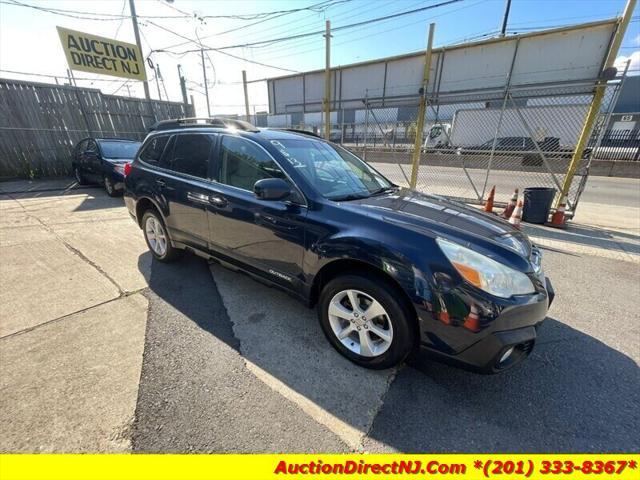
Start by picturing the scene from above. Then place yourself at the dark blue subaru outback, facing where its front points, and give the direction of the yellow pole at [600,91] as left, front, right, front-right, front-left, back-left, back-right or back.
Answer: left

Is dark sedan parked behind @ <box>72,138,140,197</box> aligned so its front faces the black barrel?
yes

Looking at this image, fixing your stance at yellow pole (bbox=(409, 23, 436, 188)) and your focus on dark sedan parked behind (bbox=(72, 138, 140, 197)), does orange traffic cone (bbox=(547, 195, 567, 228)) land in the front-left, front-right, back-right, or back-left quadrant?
back-left

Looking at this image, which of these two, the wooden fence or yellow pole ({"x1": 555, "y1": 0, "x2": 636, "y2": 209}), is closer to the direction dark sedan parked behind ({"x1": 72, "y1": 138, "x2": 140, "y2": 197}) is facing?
the yellow pole

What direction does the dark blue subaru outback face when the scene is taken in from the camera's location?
facing the viewer and to the right of the viewer

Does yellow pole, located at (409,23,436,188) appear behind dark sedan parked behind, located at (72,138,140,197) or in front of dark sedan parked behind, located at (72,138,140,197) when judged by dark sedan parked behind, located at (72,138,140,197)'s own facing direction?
in front

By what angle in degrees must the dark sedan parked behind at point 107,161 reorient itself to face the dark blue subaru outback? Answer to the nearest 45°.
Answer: approximately 45° to its right

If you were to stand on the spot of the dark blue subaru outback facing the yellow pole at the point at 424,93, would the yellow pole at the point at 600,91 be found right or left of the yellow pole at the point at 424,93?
right

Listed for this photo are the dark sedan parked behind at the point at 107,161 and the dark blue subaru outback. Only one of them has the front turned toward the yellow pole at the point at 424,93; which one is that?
the dark sedan parked behind

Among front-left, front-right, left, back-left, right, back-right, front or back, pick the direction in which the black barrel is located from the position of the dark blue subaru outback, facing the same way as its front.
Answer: left

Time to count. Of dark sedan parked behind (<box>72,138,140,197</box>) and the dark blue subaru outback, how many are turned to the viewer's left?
0

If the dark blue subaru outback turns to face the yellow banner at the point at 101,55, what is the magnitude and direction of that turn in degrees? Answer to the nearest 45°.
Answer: approximately 180°

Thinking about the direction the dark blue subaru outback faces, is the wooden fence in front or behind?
behind

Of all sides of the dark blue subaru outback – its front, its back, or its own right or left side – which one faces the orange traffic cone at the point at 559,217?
left

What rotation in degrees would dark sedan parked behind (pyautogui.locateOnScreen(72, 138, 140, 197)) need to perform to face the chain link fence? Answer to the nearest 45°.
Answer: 0° — it already faces it

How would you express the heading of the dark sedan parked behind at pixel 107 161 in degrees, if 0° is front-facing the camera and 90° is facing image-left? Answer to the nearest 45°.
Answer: approximately 315°
